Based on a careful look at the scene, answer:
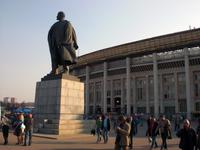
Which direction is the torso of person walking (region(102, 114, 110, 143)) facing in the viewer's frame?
away from the camera

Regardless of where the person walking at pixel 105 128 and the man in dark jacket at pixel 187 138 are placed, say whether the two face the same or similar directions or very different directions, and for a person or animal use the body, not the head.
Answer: very different directions

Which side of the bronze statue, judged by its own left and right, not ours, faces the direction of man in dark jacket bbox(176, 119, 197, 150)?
back

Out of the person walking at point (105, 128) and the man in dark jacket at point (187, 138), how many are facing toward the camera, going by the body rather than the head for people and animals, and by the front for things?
1

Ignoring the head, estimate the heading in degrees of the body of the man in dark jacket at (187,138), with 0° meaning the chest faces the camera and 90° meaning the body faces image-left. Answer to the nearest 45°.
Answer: approximately 0°

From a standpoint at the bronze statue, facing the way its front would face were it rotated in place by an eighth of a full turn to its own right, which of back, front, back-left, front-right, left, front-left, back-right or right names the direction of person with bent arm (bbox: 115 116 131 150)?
back-right
